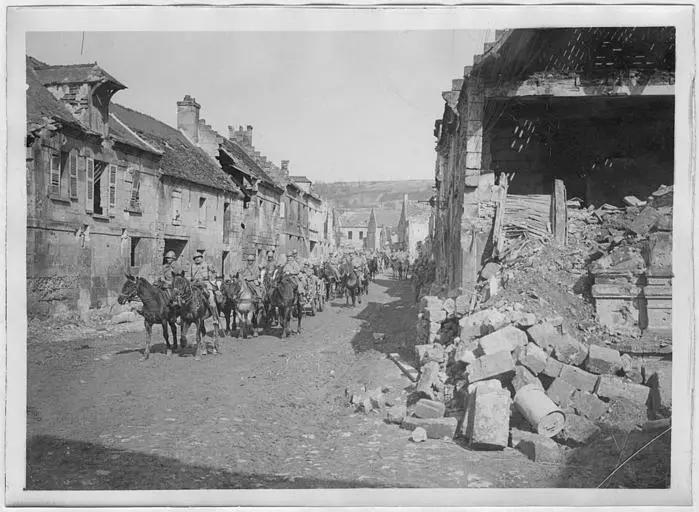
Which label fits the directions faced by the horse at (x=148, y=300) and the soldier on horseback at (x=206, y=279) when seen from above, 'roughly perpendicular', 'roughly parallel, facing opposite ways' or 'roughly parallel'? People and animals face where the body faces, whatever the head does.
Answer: roughly parallel

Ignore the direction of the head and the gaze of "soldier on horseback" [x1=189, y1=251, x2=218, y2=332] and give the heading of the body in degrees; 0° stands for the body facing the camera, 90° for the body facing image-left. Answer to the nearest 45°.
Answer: approximately 45°

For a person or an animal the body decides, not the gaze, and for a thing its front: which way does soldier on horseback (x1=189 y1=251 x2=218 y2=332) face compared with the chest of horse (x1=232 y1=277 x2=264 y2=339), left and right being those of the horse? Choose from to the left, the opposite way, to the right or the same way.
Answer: the same way

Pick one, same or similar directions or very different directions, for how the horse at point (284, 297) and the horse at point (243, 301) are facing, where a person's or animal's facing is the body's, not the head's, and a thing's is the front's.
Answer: same or similar directions

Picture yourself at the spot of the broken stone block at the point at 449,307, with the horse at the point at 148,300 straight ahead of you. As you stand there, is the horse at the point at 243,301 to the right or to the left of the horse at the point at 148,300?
right

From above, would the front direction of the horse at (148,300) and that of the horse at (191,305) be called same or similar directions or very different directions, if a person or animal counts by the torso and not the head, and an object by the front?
same or similar directions

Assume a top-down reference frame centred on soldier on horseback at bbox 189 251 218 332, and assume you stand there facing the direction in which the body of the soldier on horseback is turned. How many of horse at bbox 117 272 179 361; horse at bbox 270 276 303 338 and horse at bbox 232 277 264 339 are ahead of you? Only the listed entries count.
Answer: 1

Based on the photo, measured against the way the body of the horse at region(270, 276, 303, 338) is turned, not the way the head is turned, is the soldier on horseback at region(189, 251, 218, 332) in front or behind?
in front

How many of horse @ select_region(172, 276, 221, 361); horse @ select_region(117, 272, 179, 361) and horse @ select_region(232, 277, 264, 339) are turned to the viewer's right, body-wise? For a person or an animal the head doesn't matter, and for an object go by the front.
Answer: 0

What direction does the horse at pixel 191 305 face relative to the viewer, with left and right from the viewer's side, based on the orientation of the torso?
facing the viewer and to the left of the viewer

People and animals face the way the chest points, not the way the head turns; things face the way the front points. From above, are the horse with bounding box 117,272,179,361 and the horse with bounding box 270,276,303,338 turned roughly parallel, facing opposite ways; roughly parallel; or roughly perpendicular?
roughly parallel

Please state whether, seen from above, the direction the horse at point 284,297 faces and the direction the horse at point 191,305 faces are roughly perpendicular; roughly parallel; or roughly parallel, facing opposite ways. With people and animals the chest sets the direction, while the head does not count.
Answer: roughly parallel

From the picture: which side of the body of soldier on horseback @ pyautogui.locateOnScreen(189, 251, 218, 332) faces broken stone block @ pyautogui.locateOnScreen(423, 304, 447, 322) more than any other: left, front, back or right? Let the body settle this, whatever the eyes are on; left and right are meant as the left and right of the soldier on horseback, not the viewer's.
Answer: left

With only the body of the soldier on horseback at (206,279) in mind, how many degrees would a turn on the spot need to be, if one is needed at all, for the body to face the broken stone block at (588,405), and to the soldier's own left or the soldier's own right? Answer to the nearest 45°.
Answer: approximately 90° to the soldier's own left
